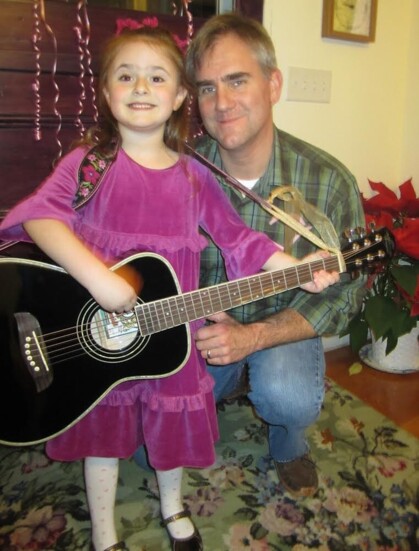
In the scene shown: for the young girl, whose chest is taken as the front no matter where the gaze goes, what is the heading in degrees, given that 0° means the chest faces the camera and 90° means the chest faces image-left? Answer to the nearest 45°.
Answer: approximately 0°

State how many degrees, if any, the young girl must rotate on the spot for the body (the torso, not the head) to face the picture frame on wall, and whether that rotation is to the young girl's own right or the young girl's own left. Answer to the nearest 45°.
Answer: approximately 135° to the young girl's own left
